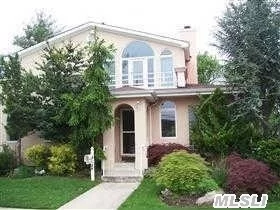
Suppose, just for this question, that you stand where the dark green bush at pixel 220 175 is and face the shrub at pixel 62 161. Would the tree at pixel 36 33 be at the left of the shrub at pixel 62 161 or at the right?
right

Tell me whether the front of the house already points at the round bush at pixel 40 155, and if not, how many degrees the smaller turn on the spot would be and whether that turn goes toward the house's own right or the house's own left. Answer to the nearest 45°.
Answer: approximately 90° to the house's own right

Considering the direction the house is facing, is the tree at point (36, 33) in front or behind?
behind

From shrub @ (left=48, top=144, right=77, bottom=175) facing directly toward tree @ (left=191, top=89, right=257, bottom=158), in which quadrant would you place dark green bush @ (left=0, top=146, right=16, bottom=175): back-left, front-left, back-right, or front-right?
back-left

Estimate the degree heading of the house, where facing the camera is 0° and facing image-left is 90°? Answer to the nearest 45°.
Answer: approximately 0°

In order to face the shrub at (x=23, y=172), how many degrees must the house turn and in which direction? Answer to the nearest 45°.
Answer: approximately 90° to its right

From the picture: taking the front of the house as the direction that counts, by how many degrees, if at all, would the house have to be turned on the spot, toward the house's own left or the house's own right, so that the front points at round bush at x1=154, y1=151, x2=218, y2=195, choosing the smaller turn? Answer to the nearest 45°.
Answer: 0° — it already faces it
